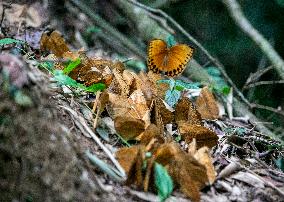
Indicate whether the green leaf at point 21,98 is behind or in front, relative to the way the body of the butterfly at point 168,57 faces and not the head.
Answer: behind

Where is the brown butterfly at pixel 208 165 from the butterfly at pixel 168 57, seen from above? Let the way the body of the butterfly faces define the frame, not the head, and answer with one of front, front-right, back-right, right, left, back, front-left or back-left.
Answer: back

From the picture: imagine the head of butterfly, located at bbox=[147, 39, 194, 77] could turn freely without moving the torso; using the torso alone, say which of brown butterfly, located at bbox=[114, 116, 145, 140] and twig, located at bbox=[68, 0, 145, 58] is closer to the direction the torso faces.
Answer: the twig

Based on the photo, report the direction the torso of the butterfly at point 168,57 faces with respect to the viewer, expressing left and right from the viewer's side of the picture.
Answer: facing away from the viewer

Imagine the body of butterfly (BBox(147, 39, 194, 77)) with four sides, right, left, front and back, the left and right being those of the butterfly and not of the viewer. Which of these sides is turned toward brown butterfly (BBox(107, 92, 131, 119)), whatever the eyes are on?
back

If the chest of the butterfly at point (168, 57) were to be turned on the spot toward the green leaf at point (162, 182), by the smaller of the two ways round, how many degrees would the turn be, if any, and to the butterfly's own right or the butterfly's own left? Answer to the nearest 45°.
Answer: approximately 180°

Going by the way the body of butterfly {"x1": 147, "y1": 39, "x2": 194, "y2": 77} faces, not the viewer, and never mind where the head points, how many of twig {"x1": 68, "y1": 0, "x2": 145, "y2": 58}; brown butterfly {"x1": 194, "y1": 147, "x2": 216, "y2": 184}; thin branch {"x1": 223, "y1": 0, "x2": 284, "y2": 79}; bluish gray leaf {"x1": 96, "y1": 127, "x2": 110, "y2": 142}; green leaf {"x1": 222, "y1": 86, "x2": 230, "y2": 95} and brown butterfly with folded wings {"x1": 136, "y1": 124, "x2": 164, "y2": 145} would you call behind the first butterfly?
3

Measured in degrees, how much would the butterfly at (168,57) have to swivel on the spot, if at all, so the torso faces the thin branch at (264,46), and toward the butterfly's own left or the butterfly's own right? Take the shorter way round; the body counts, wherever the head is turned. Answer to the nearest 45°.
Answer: approximately 45° to the butterfly's own right

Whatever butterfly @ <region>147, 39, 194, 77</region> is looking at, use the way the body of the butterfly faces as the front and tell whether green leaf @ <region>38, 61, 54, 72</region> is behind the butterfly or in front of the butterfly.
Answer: behind

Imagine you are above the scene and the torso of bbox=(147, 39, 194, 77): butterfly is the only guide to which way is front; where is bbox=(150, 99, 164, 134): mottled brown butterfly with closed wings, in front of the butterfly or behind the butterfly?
behind

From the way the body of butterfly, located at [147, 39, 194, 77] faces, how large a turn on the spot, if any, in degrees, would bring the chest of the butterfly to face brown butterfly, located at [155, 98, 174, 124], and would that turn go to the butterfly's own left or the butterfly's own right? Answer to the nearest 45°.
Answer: approximately 180°

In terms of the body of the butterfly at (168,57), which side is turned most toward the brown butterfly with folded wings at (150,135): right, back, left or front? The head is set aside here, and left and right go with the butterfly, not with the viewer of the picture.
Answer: back
